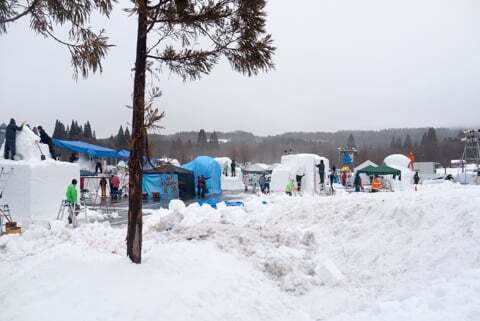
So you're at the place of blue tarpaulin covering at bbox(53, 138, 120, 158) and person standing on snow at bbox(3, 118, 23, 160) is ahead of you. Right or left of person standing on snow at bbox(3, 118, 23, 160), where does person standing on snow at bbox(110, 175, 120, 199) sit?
left

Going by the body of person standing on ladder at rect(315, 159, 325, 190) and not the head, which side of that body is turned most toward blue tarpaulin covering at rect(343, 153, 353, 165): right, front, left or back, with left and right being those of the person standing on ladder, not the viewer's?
right

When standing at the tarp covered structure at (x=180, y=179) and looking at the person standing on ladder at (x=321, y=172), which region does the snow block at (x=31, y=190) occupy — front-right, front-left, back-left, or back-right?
back-right

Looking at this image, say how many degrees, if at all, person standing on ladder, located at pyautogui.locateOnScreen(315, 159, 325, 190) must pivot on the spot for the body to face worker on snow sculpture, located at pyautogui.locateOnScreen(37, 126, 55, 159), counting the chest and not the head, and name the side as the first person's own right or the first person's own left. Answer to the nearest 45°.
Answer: approximately 45° to the first person's own left

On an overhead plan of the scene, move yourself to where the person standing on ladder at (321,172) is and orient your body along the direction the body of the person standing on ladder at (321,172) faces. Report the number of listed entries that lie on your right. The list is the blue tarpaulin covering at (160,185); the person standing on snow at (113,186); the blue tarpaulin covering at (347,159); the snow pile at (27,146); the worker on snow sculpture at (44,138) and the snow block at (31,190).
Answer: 1
